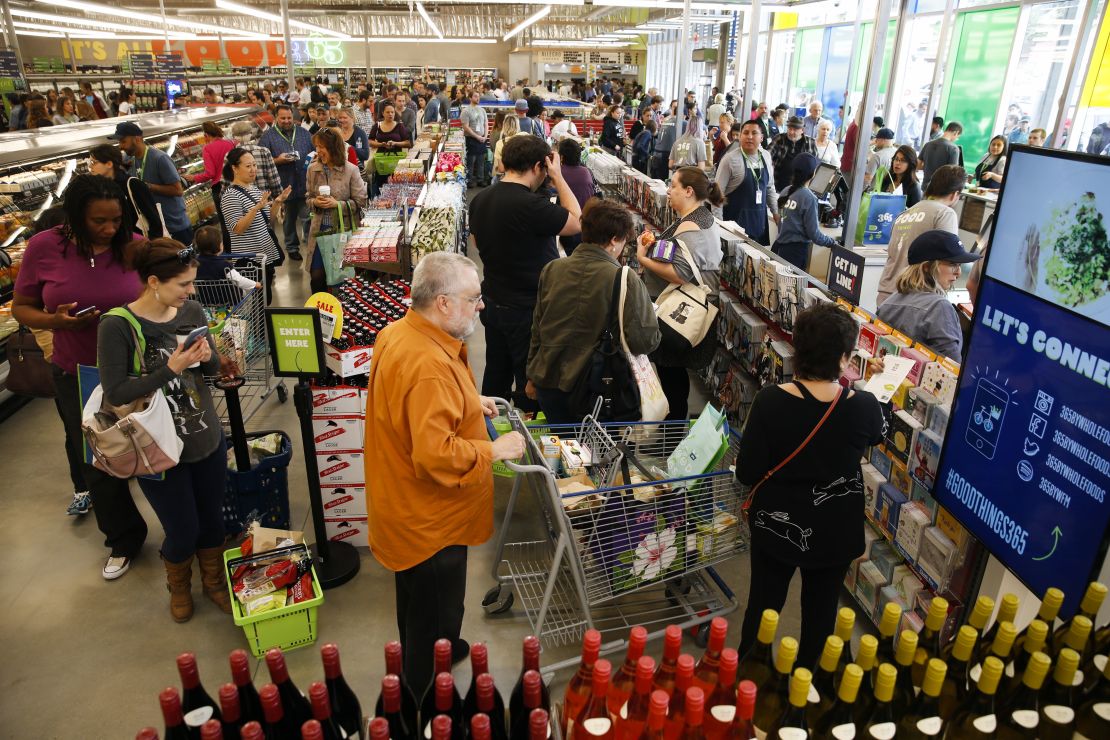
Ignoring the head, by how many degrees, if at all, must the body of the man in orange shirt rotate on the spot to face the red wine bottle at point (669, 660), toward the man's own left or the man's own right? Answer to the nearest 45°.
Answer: approximately 45° to the man's own right

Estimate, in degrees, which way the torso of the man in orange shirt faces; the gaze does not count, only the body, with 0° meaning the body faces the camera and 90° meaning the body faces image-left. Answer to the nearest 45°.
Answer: approximately 270°

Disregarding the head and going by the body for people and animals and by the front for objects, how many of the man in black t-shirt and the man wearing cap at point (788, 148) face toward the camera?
1

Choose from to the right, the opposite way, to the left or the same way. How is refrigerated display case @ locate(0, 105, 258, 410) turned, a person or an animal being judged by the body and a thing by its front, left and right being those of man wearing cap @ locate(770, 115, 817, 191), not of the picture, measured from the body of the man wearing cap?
to the left

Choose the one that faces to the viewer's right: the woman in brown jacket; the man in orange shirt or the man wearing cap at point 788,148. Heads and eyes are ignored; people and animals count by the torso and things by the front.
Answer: the man in orange shirt

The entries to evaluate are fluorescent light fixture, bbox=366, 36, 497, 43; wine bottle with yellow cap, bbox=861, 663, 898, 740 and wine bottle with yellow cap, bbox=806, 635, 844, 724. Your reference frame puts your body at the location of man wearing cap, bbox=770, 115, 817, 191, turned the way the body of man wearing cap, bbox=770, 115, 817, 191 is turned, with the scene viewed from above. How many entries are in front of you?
2

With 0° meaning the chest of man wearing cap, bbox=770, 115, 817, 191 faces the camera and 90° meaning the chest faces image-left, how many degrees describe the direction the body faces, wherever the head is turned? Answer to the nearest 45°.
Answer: approximately 0°

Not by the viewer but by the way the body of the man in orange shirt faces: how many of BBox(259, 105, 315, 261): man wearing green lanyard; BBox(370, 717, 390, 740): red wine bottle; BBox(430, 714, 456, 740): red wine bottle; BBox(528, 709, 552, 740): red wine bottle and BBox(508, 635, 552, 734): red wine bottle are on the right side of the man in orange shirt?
4

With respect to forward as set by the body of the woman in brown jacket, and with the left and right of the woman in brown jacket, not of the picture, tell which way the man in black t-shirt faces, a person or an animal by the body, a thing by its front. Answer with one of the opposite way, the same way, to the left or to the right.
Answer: the opposite way
